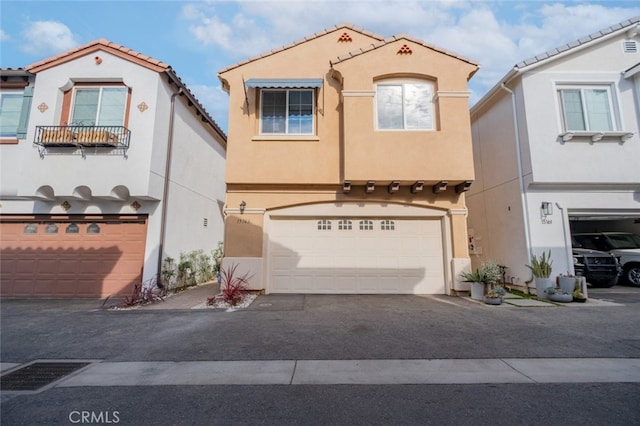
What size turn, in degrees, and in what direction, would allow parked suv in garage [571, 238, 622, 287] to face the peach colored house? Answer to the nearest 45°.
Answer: approximately 90° to its right

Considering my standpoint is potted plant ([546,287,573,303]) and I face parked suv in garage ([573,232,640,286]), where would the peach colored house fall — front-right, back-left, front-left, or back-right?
back-left

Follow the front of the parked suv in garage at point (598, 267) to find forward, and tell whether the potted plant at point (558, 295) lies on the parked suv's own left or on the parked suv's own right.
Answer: on the parked suv's own right

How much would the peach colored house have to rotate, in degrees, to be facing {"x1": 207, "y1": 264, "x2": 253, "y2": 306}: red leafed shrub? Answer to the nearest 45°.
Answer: approximately 90° to its right

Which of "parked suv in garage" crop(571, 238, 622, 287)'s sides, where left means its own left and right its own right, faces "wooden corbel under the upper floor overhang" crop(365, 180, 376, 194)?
right

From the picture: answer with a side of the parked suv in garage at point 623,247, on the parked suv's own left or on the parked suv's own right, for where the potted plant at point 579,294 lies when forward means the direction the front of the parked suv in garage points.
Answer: on the parked suv's own right

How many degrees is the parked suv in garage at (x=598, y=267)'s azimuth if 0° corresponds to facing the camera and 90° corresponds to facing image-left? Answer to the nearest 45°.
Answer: approximately 315°

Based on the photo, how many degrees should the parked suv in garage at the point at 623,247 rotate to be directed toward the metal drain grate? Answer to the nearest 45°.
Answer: approximately 45° to its right
